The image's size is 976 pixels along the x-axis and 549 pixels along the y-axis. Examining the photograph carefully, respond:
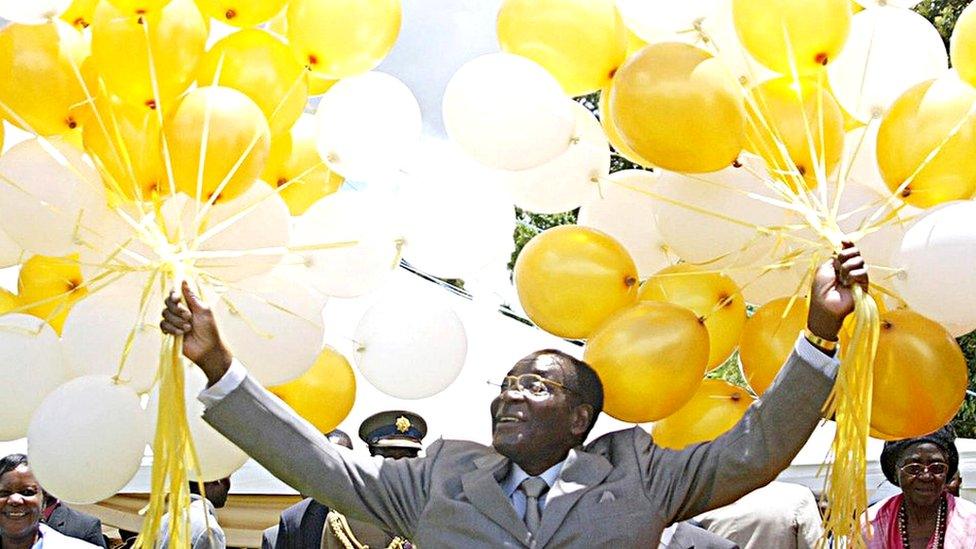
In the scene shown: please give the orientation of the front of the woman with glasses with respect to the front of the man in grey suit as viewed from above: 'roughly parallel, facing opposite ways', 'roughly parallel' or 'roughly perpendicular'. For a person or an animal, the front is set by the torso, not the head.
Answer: roughly parallel

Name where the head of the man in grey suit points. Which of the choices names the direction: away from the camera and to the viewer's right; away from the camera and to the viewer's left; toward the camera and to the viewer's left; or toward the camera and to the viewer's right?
toward the camera and to the viewer's left

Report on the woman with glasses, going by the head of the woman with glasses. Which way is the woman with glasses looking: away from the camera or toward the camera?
toward the camera

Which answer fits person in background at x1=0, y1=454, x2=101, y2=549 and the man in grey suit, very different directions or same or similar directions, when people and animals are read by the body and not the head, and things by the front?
same or similar directions

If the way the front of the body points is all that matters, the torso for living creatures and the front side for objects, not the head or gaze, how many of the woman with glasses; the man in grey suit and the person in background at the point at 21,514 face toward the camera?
3

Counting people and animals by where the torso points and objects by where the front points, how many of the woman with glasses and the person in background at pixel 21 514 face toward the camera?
2

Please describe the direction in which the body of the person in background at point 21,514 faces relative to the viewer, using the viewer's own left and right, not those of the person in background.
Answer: facing the viewer

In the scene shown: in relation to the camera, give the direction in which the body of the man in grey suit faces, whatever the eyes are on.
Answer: toward the camera

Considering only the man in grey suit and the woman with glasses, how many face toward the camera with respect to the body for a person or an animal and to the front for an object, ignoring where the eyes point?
2

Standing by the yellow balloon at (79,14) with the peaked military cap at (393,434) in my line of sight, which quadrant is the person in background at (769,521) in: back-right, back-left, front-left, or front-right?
front-right

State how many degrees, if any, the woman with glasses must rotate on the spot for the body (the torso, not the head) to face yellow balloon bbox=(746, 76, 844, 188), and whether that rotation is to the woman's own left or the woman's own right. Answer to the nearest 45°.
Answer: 0° — they already face it
